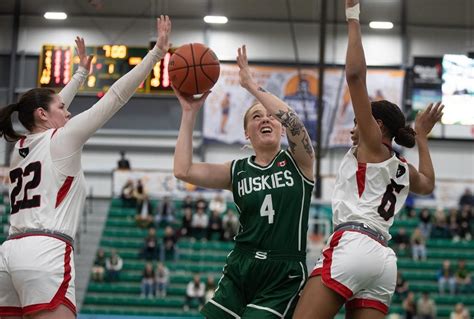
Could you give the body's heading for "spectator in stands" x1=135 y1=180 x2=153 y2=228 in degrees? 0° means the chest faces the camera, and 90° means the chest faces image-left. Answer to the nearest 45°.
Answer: approximately 0°

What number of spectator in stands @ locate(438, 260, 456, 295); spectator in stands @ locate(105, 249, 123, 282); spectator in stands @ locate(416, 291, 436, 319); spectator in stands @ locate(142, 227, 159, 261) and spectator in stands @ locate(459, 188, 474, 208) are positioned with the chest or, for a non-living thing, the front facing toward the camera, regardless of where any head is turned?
5

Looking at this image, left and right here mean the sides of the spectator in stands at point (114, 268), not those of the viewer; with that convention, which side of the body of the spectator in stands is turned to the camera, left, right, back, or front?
front

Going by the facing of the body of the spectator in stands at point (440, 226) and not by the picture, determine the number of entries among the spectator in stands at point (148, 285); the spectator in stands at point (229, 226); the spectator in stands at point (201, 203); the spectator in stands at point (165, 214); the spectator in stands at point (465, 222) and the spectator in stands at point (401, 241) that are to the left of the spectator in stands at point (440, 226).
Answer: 1

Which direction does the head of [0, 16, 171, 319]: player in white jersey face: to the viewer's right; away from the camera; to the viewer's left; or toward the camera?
to the viewer's right

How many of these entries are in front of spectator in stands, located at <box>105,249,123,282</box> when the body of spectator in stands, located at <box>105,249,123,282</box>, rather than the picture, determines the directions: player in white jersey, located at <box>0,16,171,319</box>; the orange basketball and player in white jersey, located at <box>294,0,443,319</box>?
3

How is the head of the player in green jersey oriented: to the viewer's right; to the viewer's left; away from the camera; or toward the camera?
toward the camera

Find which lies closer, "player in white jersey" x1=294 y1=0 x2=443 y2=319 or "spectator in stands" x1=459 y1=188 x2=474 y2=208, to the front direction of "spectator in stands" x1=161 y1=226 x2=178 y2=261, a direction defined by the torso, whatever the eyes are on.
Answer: the player in white jersey

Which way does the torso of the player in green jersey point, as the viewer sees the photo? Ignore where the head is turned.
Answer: toward the camera

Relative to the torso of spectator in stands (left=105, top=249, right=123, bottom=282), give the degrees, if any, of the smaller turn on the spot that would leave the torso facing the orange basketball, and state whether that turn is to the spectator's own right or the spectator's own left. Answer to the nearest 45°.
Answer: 0° — they already face it

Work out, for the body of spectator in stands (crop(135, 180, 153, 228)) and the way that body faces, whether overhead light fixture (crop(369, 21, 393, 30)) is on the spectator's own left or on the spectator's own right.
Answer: on the spectator's own left
